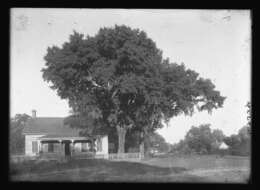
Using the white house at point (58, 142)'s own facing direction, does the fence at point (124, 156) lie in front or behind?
in front

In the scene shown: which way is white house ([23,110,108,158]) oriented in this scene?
toward the camera
